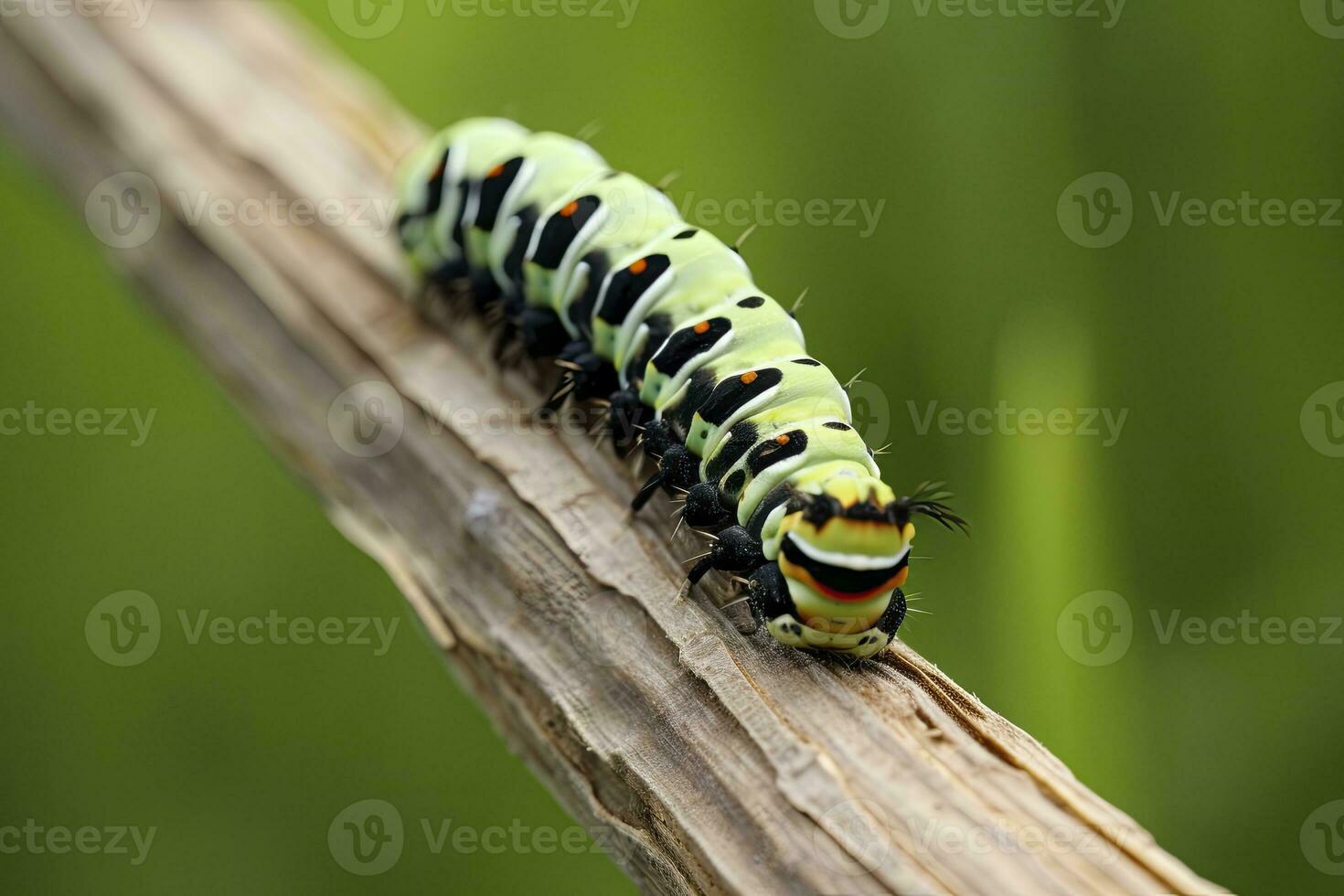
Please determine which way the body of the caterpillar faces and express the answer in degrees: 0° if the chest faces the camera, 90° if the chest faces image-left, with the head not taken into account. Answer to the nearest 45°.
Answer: approximately 315°
